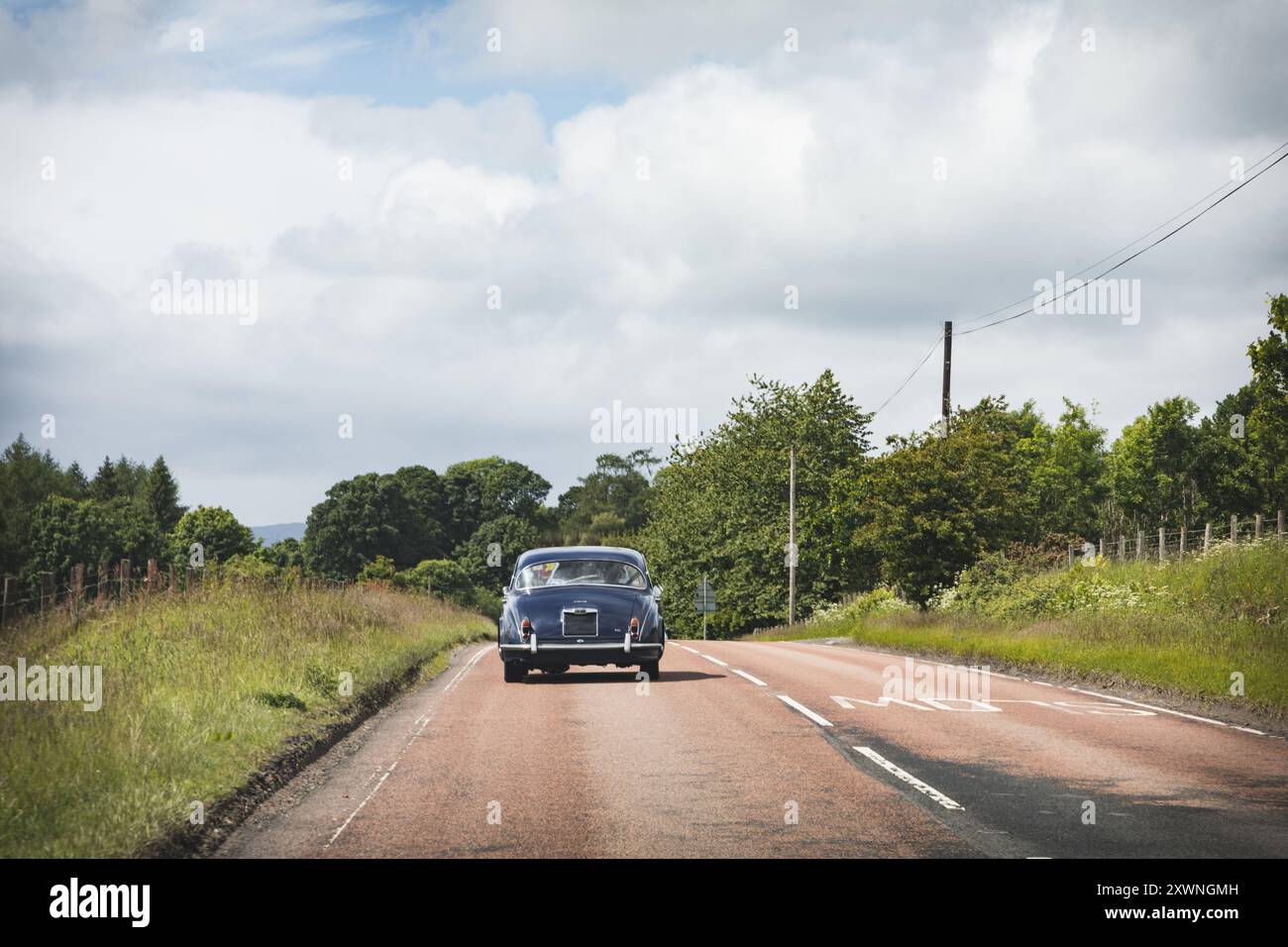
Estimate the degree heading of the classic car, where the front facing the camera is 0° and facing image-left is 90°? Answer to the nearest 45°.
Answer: approximately 180°

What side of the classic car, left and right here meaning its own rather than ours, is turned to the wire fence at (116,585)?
left

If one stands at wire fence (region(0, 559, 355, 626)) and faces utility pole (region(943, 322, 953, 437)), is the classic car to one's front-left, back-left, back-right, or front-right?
front-right

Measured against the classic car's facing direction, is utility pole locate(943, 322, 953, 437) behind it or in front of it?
in front

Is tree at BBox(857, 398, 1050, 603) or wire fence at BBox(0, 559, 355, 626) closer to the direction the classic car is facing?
the tree

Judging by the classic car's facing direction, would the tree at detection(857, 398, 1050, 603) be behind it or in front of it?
in front
